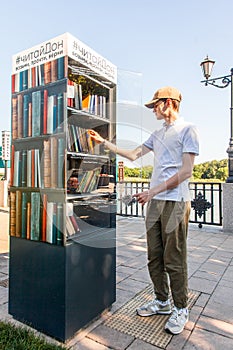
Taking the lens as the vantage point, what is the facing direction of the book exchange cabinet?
facing the viewer and to the right of the viewer

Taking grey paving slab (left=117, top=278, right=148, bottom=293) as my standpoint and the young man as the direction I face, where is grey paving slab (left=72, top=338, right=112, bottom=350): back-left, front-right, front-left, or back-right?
front-right

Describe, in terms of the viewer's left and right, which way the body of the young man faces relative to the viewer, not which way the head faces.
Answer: facing the viewer and to the left of the viewer

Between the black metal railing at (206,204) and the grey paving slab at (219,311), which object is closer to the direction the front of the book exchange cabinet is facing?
the grey paving slab

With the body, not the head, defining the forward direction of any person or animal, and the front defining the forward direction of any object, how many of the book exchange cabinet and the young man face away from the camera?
0

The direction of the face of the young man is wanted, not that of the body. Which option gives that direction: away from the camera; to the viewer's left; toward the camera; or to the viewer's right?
to the viewer's left

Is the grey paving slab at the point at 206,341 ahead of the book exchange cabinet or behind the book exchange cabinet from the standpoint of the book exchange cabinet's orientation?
ahead

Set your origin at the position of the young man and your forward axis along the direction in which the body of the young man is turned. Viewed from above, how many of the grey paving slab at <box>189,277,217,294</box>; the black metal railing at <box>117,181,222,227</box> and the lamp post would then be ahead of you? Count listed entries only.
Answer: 0
